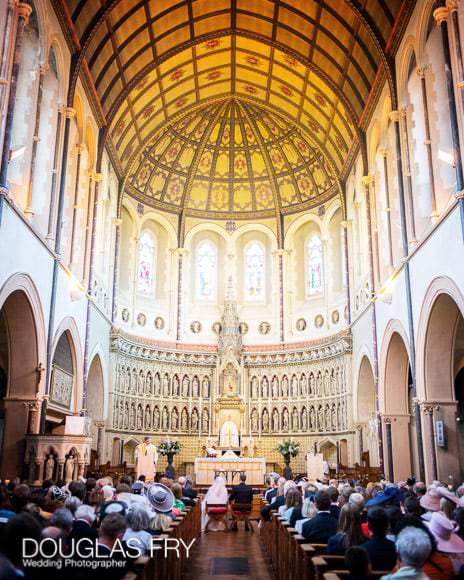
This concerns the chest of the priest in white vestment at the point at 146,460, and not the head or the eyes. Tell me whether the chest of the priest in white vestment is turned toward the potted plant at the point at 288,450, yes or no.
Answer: no

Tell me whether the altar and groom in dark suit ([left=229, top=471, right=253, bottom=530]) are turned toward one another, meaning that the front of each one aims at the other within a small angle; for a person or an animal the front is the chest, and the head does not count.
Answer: yes

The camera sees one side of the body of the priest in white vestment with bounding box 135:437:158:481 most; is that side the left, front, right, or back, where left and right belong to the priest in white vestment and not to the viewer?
front

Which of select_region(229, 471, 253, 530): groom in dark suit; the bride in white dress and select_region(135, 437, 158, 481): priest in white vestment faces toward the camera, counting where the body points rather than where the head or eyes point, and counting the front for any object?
the priest in white vestment

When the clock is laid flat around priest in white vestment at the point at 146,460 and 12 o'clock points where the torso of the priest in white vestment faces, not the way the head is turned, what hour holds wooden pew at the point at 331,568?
The wooden pew is roughly at 12 o'clock from the priest in white vestment.

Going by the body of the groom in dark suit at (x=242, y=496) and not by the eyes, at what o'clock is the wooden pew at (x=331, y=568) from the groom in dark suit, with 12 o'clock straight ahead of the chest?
The wooden pew is roughly at 6 o'clock from the groom in dark suit.

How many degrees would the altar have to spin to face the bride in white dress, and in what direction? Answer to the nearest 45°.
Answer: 0° — it already faces them

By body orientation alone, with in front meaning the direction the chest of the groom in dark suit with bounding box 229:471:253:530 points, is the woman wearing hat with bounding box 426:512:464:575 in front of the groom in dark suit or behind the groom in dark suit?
behind

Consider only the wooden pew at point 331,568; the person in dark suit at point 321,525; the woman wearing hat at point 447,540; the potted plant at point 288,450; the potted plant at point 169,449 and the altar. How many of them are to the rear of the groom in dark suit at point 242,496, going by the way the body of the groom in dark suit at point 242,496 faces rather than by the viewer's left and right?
3

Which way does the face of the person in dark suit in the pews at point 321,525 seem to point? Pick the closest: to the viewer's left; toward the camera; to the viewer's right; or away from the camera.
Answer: away from the camera

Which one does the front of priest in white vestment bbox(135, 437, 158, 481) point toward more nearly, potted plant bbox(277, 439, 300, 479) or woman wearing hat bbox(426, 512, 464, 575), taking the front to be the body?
the woman wearing hat

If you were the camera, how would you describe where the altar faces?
facing the viewer

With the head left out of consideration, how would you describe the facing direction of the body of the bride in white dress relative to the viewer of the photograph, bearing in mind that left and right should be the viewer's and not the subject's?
facing away from the viewer

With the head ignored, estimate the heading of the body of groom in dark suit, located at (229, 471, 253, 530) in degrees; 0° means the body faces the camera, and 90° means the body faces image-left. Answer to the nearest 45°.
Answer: approximately 180°

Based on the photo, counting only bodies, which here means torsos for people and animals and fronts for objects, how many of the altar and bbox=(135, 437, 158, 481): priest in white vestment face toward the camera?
2

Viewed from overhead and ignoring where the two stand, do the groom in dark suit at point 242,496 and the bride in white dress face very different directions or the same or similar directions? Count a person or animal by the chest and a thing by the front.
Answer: same or similar directions

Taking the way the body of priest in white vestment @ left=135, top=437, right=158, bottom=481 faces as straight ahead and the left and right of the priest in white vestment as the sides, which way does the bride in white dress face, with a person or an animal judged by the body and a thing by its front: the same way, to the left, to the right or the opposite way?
the opposite way

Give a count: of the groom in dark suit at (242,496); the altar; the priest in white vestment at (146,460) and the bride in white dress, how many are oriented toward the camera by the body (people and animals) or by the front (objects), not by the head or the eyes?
2

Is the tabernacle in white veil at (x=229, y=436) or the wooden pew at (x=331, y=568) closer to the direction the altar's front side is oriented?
the wooden pew
